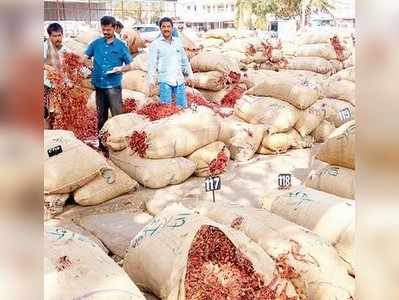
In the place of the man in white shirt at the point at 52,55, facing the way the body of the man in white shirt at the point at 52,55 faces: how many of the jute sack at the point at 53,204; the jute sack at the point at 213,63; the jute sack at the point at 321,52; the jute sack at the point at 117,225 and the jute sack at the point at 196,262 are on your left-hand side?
2

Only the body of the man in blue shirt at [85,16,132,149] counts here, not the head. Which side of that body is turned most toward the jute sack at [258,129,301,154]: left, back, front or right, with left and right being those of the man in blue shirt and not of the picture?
left

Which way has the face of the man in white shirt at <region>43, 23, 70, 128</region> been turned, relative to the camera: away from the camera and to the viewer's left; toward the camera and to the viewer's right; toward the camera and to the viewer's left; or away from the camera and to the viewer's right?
toward the camera and to the viewer's right

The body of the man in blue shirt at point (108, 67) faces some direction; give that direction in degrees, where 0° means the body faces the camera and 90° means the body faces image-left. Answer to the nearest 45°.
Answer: approximately 0°

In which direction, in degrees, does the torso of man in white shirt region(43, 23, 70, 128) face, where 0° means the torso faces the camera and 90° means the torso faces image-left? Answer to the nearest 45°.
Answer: approximately 315°

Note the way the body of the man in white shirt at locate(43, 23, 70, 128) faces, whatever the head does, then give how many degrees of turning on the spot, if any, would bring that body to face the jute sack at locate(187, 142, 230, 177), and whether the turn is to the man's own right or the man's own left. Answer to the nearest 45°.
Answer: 0° — they already face it

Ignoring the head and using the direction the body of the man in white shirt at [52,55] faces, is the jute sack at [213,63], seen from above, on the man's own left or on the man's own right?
on the man's own left

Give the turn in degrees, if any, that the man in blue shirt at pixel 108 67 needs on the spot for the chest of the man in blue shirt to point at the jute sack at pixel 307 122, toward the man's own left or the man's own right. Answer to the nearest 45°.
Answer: approximately 90° to the man's own left

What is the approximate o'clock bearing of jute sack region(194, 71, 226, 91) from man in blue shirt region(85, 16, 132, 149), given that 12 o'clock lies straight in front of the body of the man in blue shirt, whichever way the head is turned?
The jute sack is roughly at 7 o'clock from the man in blue shirt.
